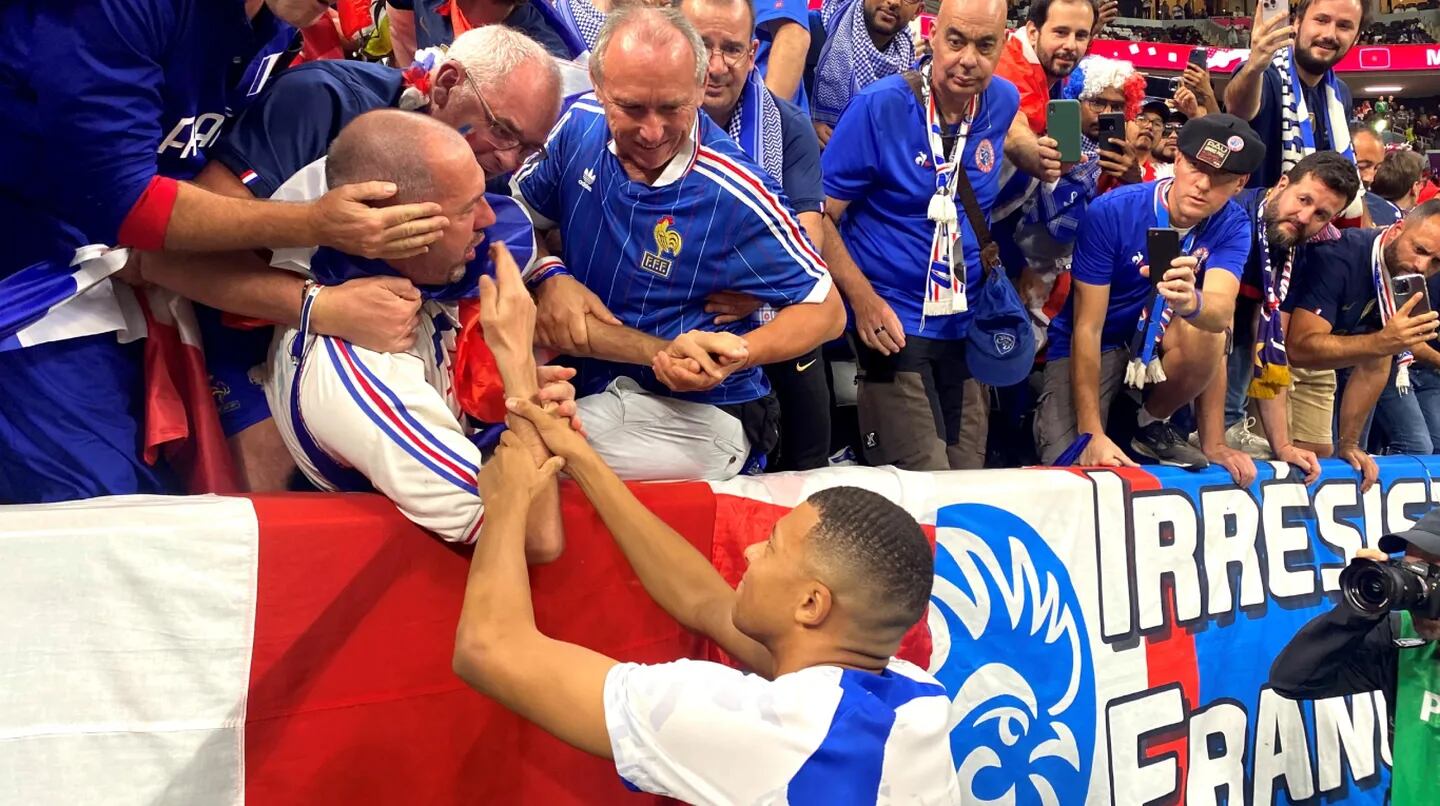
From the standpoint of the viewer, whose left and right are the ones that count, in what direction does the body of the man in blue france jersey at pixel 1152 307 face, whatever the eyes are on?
facing the viewer

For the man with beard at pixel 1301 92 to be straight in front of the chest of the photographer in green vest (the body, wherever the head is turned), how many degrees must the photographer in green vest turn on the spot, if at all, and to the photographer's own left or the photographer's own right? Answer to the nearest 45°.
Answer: approximately 135° to the photographer's own right

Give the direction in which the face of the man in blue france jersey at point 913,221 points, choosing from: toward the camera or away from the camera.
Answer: toward the camera

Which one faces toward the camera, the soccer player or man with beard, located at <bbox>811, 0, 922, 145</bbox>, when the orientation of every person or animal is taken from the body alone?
the man with beard

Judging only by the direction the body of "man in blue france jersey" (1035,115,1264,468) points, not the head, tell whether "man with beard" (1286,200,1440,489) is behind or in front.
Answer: behind

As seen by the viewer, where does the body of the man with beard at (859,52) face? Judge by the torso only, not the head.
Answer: toward the camera

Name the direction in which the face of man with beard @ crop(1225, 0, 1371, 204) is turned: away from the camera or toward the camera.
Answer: toward the camera

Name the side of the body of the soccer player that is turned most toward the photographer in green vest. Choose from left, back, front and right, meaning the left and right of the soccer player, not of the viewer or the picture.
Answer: right

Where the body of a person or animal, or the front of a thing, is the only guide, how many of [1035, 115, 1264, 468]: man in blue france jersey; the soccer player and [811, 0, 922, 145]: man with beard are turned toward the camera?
2

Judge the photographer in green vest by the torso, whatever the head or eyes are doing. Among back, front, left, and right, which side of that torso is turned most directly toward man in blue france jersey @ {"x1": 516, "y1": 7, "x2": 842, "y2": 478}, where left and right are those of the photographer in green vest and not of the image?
front

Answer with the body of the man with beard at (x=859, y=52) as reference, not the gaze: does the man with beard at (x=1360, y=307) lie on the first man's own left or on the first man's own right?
on the first man's own left

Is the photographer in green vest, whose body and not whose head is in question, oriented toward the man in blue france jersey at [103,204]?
yes

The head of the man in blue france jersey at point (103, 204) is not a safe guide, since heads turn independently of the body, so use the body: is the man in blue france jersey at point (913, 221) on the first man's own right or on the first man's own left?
on the first man's own left

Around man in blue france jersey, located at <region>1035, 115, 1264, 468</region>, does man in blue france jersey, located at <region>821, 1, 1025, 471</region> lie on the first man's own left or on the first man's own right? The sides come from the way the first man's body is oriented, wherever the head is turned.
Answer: on the first man's own right

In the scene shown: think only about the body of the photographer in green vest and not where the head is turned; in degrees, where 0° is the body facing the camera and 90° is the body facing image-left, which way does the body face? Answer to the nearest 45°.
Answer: approximately 45°

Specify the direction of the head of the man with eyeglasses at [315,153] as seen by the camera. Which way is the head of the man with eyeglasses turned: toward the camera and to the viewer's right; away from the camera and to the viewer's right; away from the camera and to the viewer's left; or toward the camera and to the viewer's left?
toward the camera and to the viewer's right

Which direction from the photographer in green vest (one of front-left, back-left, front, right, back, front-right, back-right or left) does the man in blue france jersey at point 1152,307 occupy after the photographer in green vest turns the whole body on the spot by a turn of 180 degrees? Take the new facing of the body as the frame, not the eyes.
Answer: left

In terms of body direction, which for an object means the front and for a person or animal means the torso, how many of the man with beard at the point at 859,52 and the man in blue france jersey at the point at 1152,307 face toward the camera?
2
